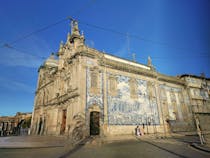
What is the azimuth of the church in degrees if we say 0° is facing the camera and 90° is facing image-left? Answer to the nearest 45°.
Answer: approximately 45°
